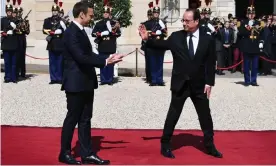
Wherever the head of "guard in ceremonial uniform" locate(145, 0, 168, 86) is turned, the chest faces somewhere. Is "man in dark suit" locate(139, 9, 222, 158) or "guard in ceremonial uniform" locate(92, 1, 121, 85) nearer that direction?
the man in dark suit

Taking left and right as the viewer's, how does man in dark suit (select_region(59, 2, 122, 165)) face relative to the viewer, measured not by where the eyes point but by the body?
facing to the right of the viewer

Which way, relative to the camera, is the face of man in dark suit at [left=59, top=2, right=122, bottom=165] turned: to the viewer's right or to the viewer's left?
to the viewer's right

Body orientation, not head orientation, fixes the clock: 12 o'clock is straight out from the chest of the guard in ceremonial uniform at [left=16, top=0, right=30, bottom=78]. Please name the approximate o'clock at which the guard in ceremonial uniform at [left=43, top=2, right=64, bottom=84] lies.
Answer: the guard in ceremonial uniform at [left=43, top=2, right=64, bottom=84] is roughly at 10 o'clock from the guard in ceremonial uniform at [left=16, top=0, right=30, bottom=78].

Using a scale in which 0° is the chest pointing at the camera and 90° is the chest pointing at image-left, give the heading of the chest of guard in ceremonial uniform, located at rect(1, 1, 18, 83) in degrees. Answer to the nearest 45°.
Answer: approximately 0°
